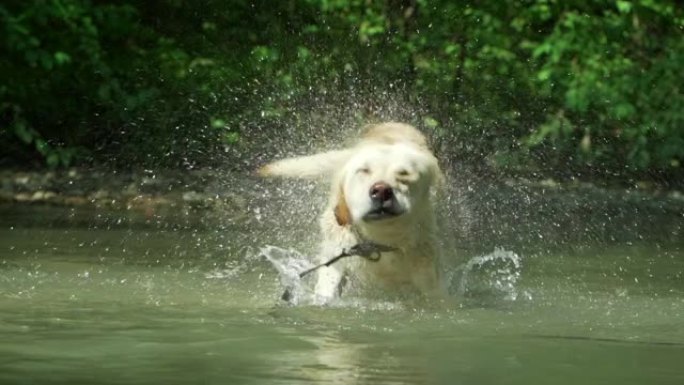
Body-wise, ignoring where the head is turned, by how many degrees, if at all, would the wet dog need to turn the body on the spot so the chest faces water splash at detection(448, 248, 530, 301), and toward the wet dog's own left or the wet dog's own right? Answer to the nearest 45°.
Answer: approximately 135° to the wet dog's own left

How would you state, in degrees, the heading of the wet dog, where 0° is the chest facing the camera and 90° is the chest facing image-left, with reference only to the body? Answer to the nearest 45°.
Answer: approximately 0°

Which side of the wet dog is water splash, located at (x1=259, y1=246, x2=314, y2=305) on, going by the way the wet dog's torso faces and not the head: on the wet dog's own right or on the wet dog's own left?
on the wet dog's own right
